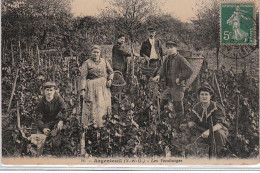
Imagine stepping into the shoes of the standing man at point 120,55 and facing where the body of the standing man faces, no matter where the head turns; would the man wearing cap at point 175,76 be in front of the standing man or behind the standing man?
in front

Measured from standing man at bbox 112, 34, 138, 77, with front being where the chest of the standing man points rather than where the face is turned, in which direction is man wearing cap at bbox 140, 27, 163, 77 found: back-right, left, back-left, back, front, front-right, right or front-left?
front-left

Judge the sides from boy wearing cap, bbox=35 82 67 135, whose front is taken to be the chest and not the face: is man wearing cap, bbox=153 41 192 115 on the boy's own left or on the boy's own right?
on the boy's own left

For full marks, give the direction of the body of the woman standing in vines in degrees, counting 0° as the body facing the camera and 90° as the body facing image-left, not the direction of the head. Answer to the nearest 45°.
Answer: approximately 0°

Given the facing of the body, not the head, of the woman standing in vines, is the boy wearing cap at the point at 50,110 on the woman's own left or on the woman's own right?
on the woman's own right

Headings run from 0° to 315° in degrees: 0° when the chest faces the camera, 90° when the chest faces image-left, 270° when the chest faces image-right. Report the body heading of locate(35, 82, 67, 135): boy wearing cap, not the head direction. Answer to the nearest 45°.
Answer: approximately 0°

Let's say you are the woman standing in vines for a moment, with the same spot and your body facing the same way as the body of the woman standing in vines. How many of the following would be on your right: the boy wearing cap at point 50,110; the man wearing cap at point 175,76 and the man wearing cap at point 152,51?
1

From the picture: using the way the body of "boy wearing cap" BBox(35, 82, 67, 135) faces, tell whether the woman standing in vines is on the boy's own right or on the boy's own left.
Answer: on the boy's own left

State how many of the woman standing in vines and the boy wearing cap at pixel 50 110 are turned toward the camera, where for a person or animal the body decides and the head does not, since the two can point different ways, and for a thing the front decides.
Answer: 2
